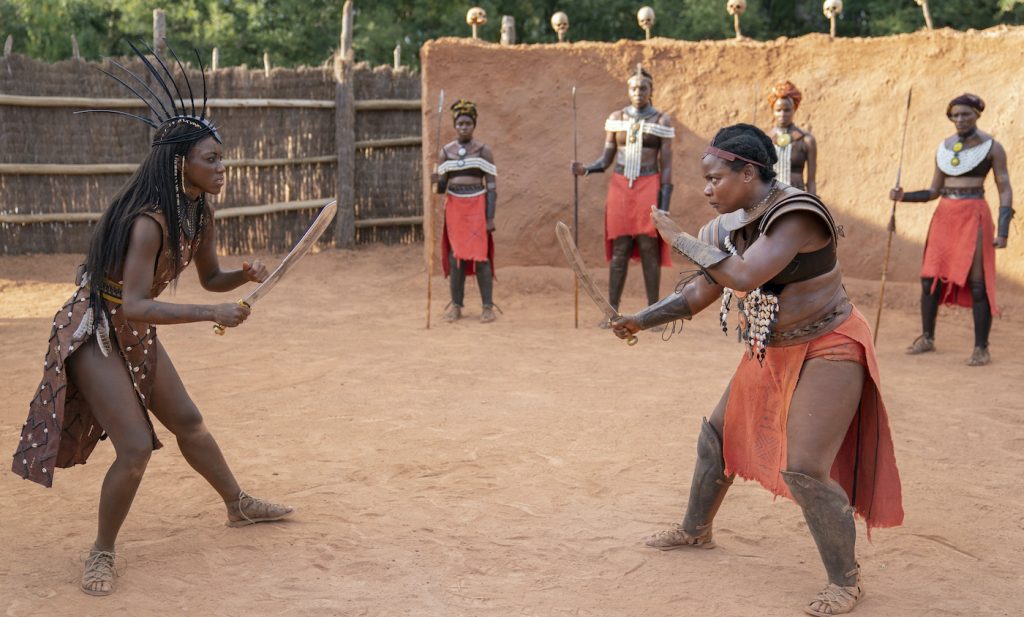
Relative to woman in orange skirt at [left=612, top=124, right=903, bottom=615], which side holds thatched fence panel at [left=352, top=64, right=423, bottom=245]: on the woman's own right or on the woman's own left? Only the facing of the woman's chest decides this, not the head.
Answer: on the woman's own right

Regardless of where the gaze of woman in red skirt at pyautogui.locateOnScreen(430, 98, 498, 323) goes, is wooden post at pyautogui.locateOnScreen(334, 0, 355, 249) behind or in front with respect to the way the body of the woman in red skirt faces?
behind

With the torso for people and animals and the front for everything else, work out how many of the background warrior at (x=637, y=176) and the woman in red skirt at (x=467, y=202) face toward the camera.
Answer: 2

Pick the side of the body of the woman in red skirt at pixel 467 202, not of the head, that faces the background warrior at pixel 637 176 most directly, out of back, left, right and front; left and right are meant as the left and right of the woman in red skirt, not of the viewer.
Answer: left

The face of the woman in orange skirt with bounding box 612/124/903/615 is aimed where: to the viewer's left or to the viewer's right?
to the viewer's left

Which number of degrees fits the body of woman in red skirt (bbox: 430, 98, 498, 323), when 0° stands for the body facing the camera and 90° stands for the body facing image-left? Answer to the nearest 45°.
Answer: approximately 0°
